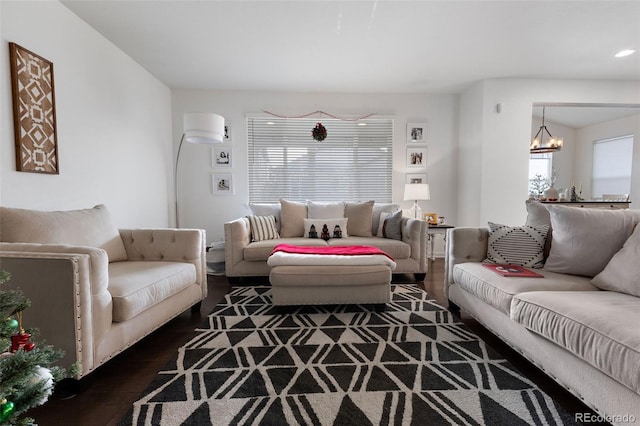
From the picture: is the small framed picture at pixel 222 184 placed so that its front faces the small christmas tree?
yes

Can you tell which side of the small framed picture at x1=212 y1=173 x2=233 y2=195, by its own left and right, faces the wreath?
left

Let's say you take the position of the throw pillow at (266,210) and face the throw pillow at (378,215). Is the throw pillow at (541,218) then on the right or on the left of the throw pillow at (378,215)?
right

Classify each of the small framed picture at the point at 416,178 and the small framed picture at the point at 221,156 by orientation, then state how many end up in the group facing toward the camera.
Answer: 2

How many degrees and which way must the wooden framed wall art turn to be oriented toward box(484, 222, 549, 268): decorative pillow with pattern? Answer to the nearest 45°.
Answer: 0° — it already faces it

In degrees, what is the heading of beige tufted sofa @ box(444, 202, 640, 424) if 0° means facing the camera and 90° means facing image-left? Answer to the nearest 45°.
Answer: approximately 45°

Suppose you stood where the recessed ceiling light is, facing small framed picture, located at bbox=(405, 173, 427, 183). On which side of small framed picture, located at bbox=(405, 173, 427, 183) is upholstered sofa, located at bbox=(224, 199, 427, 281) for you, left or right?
left
